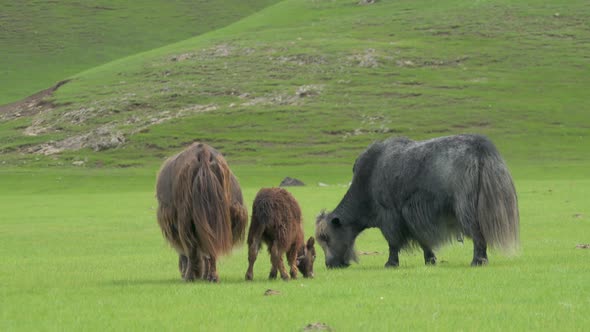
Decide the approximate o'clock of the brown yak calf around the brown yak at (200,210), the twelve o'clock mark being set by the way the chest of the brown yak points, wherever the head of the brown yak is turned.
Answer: The brown yak calf is roughly at 3 o'clock from the brown yak.

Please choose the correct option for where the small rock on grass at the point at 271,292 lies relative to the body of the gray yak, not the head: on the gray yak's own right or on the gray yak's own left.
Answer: on the gray yak's own left

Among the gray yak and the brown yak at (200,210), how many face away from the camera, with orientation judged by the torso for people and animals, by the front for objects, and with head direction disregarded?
1

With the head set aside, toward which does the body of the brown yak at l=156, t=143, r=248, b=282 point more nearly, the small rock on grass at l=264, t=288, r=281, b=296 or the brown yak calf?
the brown yak calf

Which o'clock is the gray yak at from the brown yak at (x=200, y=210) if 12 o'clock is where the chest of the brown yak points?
The gray yak is roughly at 2 o'clock from the brown yak.

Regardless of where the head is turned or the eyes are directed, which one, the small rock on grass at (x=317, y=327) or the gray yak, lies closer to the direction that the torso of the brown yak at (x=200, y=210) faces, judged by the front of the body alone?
the gray yak

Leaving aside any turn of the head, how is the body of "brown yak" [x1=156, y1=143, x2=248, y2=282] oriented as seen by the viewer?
away from the camera

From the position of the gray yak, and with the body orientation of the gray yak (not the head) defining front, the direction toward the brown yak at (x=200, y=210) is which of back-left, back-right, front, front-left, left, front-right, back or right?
front-left

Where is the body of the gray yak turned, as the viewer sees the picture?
to the viewer's left

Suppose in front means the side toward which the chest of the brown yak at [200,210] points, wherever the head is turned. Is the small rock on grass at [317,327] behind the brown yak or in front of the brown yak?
behind

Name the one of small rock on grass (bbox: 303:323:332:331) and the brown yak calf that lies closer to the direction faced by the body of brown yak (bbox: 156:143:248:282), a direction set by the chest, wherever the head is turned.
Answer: the brown yak calf

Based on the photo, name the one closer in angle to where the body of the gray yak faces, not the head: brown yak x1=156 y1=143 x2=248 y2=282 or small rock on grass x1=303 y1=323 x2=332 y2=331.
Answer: the brown yak

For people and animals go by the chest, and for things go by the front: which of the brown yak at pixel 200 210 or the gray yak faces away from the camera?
the brown yak

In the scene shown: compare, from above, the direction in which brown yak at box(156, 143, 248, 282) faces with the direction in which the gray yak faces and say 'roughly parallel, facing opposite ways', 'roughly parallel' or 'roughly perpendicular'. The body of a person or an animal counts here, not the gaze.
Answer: roughly perpendicular

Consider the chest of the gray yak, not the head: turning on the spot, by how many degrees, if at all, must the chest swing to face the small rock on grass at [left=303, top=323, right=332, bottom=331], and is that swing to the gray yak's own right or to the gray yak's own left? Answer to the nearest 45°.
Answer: approximately 90° to the gray yak's own left
